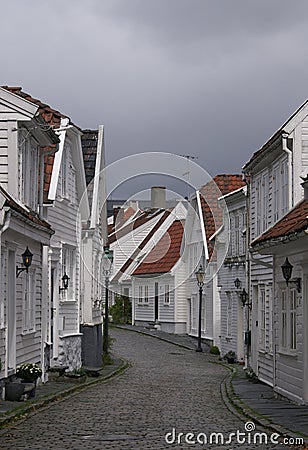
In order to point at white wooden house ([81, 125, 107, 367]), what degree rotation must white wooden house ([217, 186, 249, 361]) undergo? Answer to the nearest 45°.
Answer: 0° — it already faces it

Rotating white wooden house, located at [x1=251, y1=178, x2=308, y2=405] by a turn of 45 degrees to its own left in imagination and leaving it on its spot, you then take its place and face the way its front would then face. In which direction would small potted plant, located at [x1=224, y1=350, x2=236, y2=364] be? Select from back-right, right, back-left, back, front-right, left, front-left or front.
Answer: back

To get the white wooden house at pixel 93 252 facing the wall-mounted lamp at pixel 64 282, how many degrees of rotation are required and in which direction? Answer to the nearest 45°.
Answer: approximately 45° to its right

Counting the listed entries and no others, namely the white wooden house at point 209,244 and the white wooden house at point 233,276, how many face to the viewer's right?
0

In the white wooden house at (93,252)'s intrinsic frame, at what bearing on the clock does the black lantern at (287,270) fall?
The black lantern is roughly at 1 o'clock from the white wooden house.

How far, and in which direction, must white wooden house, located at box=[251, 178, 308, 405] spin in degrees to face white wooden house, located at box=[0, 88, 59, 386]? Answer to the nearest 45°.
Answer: approximately 45° to its right

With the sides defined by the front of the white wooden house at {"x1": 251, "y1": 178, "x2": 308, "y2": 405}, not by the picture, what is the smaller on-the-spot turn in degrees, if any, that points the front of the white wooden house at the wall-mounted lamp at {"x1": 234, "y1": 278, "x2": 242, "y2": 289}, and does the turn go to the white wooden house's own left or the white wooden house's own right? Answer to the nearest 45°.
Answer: approximately 135° to the white wooden house's own right

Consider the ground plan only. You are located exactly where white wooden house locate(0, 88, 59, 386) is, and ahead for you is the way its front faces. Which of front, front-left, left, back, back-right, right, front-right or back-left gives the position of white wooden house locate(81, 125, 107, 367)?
back-left

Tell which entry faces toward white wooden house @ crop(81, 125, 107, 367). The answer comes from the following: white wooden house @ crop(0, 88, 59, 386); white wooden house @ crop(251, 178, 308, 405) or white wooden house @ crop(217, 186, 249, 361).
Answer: white wooden house @ crop(217, 186, 249, 361)

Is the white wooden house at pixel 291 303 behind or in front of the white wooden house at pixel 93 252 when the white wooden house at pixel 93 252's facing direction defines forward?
in front

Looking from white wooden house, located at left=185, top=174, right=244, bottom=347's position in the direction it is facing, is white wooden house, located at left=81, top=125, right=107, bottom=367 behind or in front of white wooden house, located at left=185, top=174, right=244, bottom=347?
in front

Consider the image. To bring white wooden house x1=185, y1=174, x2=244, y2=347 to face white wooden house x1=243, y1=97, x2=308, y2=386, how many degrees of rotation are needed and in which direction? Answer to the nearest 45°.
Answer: approximately 45° to its left

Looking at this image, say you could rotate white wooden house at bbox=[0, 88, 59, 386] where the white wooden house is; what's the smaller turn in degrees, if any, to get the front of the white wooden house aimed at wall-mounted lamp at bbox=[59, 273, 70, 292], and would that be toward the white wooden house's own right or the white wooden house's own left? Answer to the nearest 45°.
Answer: approximately 135° to the white wooden house's own left

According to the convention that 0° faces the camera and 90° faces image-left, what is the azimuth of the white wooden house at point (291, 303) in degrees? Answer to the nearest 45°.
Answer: approximately 45°

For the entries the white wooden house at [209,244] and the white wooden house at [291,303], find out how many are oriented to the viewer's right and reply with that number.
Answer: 0

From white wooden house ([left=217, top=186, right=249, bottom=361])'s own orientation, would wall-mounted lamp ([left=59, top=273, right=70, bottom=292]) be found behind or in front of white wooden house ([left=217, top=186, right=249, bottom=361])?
in front

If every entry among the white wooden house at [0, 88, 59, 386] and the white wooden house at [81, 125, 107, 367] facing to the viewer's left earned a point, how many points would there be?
0
